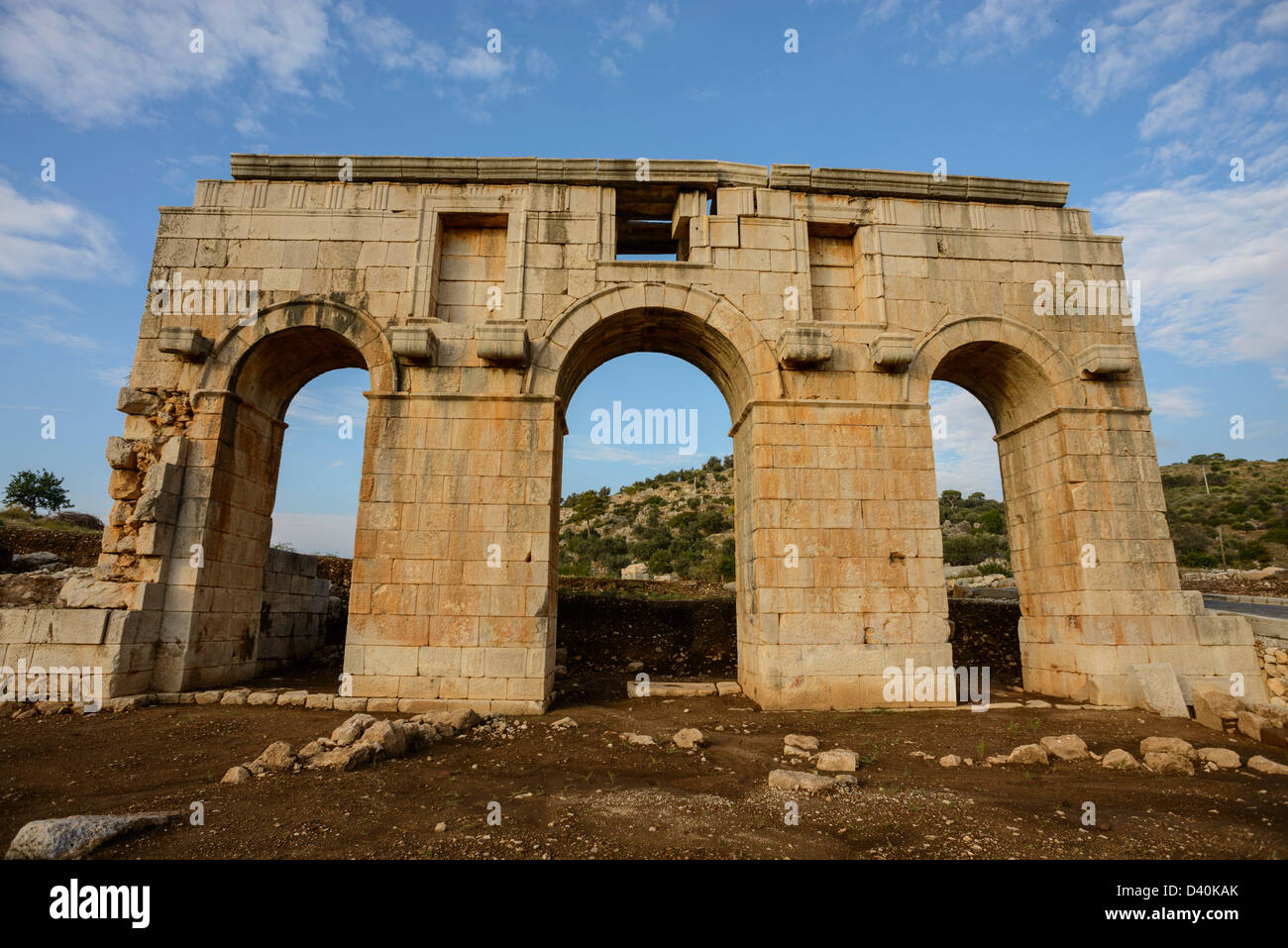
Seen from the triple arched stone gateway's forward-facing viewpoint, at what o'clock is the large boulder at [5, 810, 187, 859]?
The large boulder is roughly at 1 o'clock from the triple arched stone gateway.

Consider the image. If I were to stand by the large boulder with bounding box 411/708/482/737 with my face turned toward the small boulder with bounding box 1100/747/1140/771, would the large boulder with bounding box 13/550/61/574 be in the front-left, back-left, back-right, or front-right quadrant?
back-left

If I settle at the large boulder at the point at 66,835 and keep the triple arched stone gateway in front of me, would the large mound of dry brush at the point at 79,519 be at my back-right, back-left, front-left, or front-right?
front-left

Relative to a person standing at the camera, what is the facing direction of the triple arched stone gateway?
facing the viewer

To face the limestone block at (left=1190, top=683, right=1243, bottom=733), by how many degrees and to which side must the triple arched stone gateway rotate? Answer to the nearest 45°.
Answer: approximately 90° to its left

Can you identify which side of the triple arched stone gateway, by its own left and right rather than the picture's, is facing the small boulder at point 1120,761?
left

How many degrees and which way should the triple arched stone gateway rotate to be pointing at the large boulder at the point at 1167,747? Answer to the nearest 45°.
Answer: approximately 90° to its left

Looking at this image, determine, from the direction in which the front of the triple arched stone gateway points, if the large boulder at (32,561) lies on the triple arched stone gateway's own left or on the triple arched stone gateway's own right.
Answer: on the triple arched stone gateway's own right

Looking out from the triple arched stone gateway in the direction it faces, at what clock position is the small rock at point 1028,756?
The small rock is roughly at 10 o'clock from the triple arched stone gateway.

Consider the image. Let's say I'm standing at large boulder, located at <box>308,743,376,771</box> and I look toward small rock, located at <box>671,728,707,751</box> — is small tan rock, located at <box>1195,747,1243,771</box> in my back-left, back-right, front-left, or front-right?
front-right

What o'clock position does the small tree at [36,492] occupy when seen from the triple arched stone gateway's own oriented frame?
The small tree is roughly at 4 o'clock from the triple arched stone gateway.
